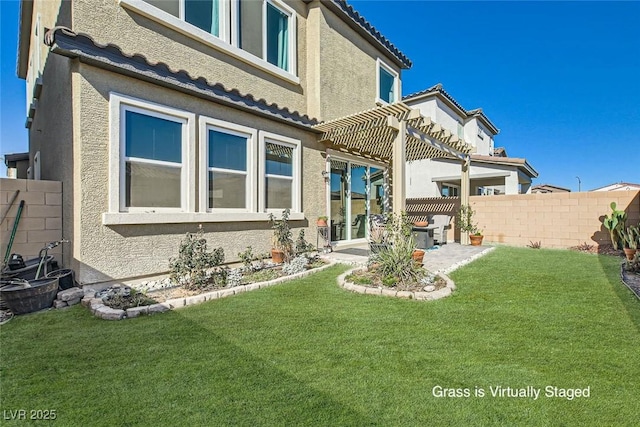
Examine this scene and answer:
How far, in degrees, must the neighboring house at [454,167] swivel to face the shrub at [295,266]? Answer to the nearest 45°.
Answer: approximately 135° to its left

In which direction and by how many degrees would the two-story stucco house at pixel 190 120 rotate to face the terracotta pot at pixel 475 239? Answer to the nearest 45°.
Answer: approximately 135° to its right

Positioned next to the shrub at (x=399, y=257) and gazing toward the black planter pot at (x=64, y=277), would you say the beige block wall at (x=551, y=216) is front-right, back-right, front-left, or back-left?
back-right

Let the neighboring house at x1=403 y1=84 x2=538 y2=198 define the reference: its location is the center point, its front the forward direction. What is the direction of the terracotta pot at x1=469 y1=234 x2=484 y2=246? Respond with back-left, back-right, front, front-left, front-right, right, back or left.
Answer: back-left

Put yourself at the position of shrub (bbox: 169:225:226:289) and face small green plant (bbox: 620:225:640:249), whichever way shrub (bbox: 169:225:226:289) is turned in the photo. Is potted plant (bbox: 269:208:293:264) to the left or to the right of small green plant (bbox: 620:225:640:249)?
left

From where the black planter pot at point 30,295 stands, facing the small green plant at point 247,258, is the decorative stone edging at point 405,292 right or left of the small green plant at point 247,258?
right

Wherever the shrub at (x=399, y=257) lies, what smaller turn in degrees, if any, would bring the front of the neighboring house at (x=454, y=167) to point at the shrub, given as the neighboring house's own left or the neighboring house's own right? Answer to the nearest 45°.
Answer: approximately 135° to the neighboring house's own left

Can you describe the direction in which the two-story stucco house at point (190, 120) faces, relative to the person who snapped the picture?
facing away from the viewer and to the left of the viewer

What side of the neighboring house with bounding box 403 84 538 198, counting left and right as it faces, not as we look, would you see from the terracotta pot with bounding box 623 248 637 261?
back
